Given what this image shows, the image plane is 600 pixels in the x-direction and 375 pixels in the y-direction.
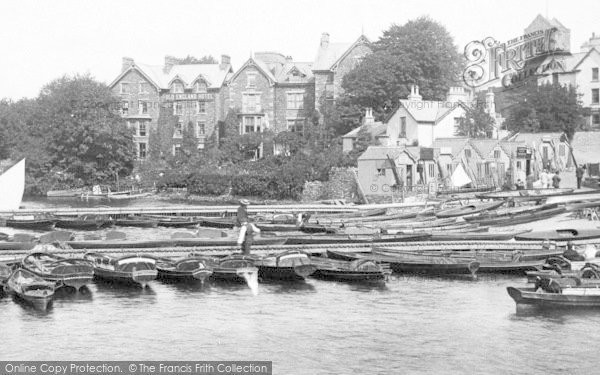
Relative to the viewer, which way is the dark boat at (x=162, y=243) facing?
to the viewer's left

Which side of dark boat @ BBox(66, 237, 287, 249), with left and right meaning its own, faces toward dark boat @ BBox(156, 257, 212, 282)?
left

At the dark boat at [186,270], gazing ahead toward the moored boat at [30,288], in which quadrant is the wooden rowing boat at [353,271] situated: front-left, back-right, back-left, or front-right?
back-left

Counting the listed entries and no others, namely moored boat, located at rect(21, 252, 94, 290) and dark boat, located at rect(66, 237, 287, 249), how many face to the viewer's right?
0
